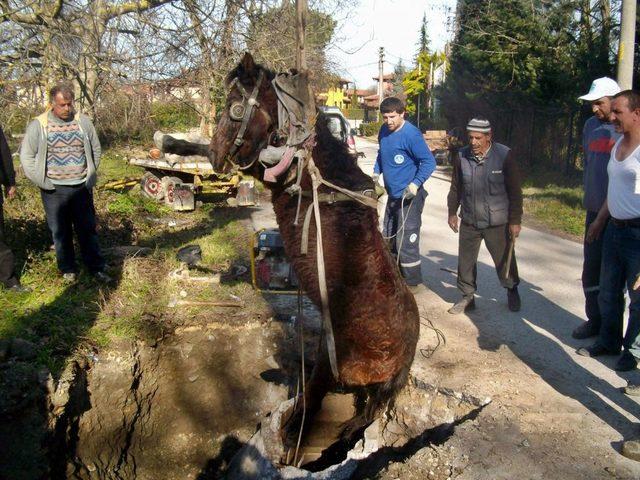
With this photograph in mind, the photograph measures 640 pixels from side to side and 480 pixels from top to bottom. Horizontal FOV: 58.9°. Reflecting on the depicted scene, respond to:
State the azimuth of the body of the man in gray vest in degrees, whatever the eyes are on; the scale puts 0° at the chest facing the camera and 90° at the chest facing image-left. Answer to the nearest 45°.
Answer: approximately 45°

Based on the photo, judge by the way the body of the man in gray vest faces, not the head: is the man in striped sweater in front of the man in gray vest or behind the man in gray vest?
in front

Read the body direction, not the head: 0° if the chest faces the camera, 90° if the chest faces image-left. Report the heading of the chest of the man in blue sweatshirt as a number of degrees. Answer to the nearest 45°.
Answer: approximately 45°

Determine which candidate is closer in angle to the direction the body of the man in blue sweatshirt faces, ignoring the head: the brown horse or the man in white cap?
the brown horse

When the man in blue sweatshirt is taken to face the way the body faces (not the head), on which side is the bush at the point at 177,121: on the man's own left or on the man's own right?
on the man's own right

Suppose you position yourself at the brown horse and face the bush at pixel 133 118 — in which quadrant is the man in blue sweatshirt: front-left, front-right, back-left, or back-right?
front-right

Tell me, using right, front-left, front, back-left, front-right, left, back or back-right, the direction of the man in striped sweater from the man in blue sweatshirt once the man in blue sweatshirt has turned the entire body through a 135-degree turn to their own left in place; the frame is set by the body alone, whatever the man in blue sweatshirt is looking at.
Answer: back

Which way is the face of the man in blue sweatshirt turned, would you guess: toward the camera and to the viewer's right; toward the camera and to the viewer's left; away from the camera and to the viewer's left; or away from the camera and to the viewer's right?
toward the camera and to the viewer's left

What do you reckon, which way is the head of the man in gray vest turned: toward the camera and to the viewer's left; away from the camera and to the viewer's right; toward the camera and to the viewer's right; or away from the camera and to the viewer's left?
toward the camera and to the viewer's left

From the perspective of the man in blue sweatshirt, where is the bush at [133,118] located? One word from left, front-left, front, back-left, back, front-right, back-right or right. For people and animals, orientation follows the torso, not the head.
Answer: right

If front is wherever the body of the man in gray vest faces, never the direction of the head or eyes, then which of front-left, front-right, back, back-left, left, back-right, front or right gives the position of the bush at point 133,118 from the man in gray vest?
right

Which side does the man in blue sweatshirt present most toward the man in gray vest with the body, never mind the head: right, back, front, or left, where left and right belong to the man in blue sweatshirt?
left

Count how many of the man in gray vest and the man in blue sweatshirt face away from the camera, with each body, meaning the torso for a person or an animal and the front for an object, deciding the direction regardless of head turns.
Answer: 0

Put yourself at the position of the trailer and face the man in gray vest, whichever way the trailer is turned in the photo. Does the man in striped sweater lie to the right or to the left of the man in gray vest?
right

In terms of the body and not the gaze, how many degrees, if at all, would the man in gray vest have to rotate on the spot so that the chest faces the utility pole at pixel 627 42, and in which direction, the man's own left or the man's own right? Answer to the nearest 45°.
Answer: approximately 180°

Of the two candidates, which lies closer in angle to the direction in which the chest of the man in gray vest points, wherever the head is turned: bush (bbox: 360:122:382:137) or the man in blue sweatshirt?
the man in blue sweatshirt
